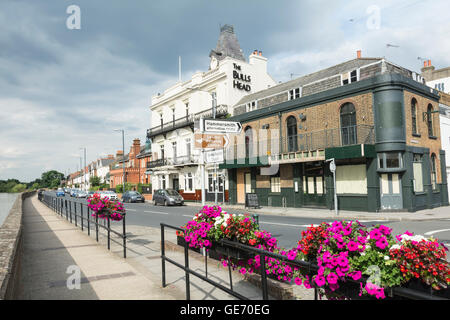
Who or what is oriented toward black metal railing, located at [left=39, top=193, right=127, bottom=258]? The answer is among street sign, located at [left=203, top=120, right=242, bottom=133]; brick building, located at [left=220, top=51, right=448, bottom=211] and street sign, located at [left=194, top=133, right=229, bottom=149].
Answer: the brick building

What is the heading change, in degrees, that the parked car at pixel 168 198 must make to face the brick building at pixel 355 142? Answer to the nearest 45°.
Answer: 0° — it already faces it

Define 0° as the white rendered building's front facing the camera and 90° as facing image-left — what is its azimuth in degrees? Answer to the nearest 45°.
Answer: approximately 45°

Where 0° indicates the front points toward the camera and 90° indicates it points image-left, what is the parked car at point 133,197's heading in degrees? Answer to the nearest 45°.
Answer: approximately 315°

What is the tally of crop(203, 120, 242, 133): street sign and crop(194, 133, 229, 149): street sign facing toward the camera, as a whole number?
2

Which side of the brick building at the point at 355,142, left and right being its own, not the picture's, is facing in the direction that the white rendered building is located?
right

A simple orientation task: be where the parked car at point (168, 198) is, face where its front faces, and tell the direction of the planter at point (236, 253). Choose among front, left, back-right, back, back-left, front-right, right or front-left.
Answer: front-right

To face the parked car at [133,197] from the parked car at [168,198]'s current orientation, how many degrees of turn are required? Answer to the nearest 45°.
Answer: approximately 180°

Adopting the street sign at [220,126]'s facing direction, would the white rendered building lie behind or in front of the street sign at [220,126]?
behind

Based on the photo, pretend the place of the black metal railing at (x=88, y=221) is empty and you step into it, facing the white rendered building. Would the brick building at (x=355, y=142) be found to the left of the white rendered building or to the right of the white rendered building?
right

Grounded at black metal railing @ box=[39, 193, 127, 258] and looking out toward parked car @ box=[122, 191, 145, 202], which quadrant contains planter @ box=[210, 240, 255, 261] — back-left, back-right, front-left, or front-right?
back-right
